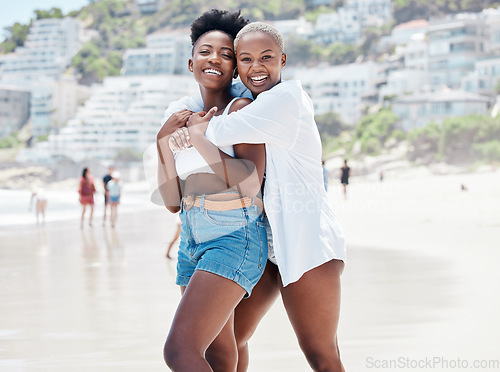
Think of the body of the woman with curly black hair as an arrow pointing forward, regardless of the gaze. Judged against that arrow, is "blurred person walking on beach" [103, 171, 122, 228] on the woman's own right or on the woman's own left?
on the woman's own right

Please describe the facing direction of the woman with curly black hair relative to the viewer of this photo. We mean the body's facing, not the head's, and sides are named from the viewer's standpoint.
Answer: facing the viewer and to the left of the viewer
